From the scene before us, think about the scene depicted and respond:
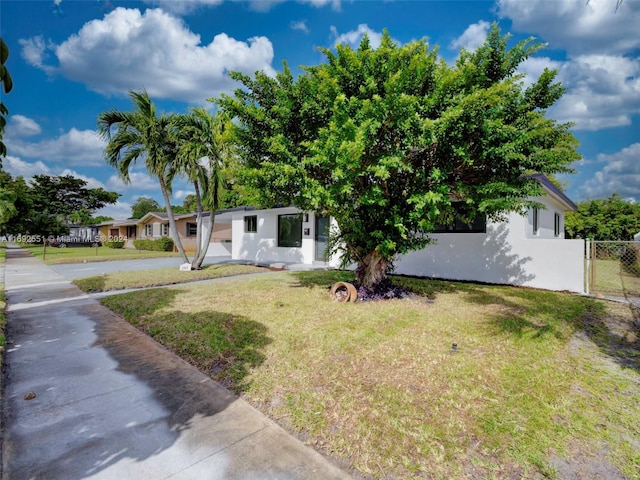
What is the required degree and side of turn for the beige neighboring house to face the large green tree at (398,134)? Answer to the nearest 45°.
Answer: approximately 45° to its left

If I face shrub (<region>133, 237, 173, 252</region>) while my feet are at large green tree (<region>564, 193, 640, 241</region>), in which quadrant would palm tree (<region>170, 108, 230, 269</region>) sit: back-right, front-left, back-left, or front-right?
front-left

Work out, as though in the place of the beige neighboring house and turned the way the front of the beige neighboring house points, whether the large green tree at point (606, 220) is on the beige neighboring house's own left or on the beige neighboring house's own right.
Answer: on the beige neighboring house's own left

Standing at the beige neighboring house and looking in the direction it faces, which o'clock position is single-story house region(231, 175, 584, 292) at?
The single-story house is roughly at 10 o'clock from the beige neighboring house.

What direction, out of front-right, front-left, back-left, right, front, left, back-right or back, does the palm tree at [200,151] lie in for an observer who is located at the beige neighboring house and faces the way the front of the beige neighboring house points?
front-left

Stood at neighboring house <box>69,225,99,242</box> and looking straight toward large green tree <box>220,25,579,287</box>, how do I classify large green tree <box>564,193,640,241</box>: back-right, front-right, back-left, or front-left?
front-left

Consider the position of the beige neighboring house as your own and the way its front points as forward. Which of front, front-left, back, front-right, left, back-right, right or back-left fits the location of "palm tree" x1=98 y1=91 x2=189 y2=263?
front-left

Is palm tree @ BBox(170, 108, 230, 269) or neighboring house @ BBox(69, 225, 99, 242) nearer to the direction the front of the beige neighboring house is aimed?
the palm tree

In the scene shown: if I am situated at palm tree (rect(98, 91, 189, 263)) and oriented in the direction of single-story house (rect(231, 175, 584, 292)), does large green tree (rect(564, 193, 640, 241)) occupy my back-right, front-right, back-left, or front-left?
front-left

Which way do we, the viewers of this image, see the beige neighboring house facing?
facing the viewer and to the left of the viewer

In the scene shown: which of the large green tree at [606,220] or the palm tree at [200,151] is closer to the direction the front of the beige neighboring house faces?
the palm tree
